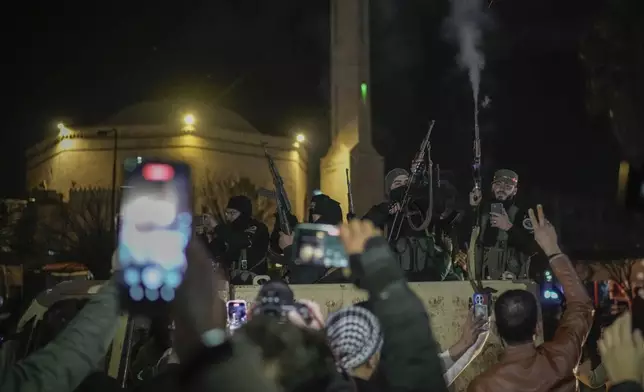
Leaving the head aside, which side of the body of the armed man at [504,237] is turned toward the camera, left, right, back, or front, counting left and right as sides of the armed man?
front

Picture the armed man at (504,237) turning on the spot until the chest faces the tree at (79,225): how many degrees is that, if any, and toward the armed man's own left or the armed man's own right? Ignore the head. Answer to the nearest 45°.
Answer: approximately 135° to the armed man's own right

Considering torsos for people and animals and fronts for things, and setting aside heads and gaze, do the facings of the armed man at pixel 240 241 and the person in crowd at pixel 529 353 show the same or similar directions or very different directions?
very different directions

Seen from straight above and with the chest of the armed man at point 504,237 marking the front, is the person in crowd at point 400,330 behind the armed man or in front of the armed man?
in front

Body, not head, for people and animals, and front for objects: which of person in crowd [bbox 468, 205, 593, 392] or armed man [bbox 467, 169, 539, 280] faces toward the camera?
the armed man

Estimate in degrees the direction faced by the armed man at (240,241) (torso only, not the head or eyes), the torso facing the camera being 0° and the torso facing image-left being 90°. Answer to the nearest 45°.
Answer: approximately 45°

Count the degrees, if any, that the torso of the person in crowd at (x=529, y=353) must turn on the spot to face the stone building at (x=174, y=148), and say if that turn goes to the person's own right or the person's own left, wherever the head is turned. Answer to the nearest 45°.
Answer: approximately 45° to the person's own left

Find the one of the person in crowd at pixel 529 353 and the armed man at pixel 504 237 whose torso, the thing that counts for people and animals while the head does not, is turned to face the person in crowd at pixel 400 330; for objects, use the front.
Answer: the armed man

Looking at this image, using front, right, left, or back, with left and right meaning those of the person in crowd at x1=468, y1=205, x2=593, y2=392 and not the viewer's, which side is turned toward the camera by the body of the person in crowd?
back

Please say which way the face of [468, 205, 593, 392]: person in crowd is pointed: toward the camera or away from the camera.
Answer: away from the camera

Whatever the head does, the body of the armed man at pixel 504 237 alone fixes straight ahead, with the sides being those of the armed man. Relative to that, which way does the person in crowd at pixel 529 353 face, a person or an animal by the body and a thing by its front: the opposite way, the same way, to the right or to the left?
the opposite way

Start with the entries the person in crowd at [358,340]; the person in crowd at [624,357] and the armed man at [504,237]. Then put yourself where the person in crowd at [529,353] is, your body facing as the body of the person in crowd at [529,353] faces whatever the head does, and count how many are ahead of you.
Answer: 1
